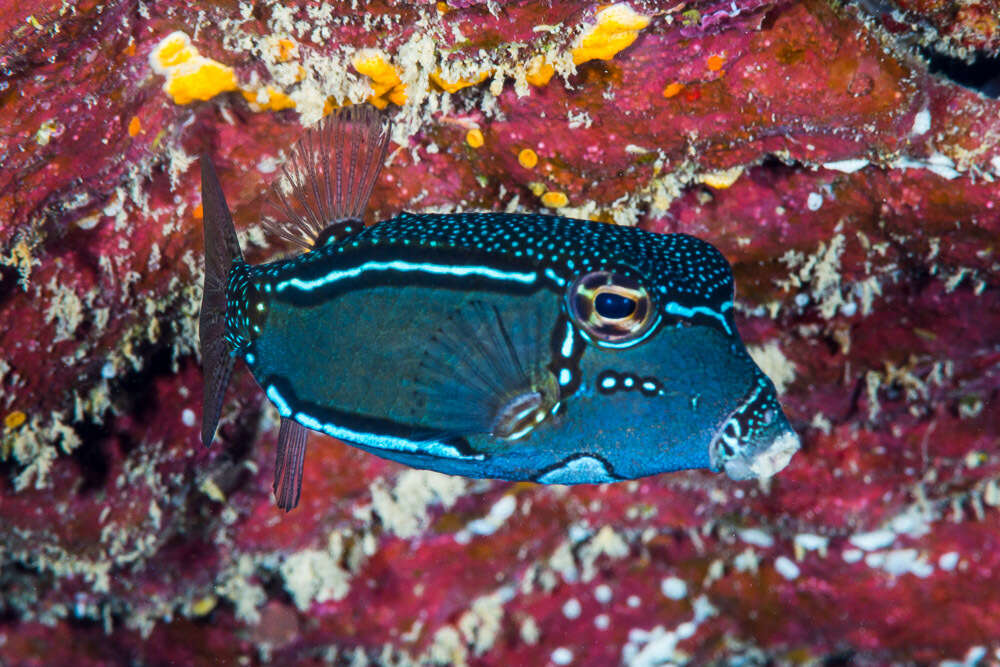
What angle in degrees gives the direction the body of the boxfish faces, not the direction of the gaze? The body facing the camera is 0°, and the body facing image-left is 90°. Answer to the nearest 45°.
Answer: approximately 270°
